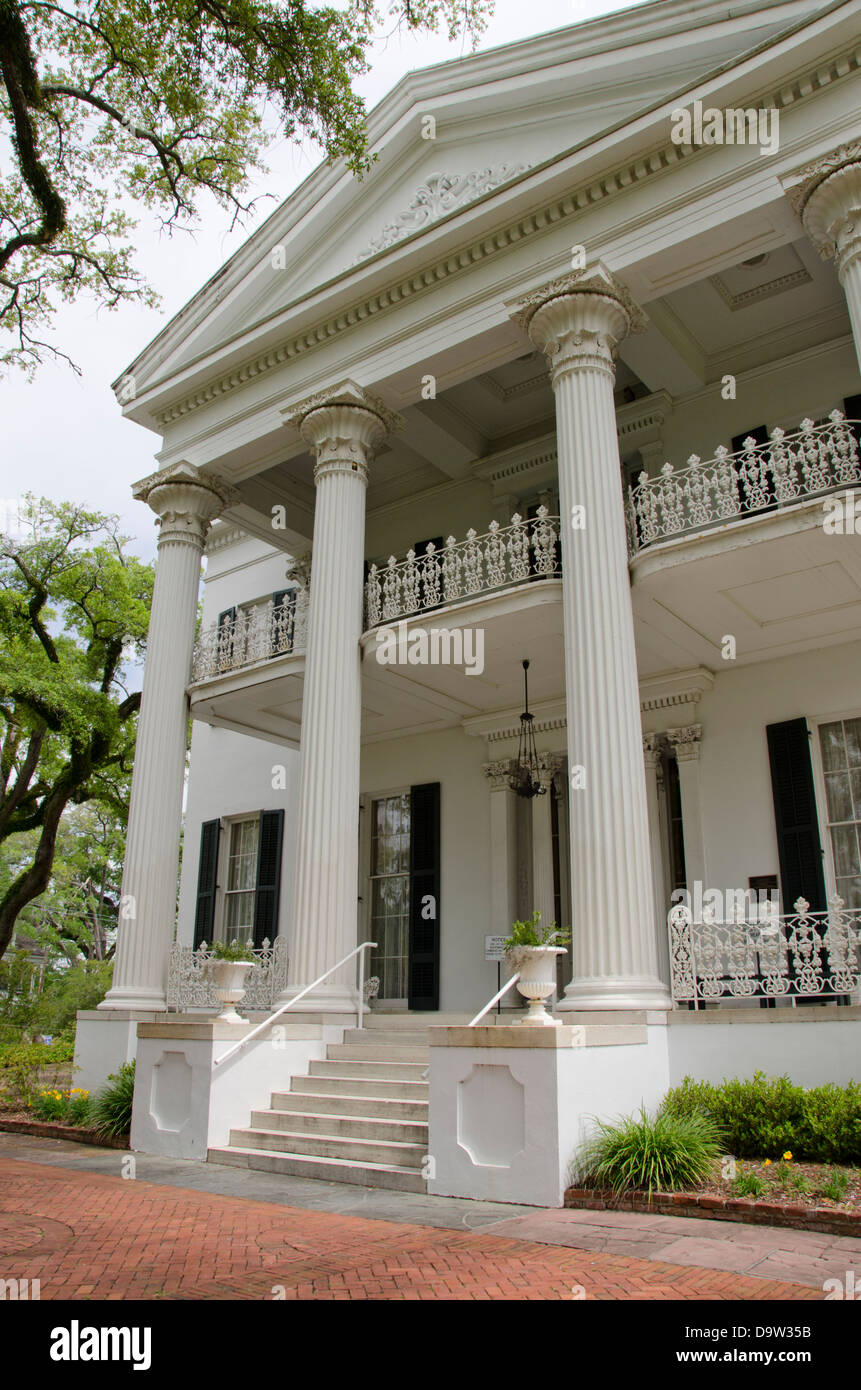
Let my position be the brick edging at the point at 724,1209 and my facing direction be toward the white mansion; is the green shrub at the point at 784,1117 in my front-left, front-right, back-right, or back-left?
front-right

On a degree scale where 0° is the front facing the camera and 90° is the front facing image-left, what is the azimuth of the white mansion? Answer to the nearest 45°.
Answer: approximately 45°

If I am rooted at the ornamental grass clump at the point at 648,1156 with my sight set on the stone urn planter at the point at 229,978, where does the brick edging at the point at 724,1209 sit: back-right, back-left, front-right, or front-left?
back-left
